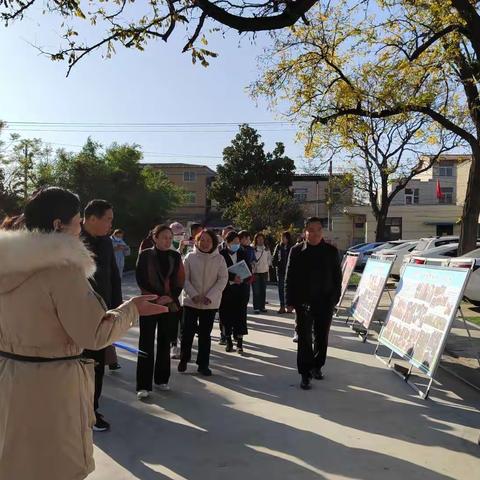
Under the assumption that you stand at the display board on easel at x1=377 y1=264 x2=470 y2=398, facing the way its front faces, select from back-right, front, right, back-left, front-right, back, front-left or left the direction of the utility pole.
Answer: right

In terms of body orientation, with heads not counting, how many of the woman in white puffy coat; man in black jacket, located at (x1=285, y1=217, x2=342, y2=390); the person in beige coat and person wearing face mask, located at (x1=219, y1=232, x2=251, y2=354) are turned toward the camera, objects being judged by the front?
3

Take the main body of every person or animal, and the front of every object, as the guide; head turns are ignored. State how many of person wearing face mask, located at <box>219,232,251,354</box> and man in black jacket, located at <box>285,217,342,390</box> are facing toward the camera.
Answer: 2

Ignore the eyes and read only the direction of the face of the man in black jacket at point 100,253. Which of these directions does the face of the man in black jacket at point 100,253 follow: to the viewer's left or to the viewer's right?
to the viewer's right

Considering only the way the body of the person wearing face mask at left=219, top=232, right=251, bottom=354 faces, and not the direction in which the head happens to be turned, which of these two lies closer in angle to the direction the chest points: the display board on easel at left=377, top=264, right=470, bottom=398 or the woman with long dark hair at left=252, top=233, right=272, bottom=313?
the display board on easel

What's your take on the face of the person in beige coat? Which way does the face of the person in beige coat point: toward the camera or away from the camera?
away from the camera

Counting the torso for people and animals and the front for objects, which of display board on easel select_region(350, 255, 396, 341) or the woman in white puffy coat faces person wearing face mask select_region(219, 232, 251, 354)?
the display board on easel

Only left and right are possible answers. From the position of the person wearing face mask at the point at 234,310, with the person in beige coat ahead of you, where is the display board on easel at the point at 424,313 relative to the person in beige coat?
left

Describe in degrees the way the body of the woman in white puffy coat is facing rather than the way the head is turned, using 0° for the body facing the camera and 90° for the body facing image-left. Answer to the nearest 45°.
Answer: approximately 0°

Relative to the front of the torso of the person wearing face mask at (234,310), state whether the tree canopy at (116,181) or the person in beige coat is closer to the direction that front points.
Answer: the person in beige coat

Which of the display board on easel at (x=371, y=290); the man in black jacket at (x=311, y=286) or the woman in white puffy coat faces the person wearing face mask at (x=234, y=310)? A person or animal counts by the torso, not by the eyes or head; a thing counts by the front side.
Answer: the display board on easel

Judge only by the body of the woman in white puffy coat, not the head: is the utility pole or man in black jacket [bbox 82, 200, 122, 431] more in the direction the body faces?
the man in black jacket

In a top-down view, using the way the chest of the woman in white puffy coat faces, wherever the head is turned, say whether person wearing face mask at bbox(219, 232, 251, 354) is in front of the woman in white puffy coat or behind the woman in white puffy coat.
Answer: behind

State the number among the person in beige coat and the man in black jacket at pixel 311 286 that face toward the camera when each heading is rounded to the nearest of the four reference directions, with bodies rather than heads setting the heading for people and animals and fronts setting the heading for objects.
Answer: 1
